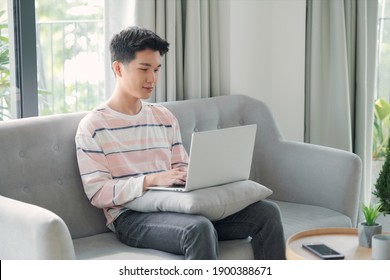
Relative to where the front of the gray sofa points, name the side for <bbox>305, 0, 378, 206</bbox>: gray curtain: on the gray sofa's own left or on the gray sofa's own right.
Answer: on the gray sofa's own left

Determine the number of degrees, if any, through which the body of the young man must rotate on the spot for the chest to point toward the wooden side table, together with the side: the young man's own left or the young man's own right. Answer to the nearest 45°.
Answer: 0° — they already face it

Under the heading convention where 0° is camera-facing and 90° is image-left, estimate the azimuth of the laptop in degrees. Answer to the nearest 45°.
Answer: approximately 135°

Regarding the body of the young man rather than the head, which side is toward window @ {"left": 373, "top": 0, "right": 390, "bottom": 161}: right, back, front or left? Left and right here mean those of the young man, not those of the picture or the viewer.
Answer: left

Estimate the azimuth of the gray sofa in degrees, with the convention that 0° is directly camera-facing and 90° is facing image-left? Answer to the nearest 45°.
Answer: approximately 315°

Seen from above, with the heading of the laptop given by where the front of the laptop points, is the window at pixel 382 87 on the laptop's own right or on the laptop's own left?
on the laptop's own right

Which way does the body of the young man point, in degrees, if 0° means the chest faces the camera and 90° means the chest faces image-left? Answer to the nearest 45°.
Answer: approximately 315°

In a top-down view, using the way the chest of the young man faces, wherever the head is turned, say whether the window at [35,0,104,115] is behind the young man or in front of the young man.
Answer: behind

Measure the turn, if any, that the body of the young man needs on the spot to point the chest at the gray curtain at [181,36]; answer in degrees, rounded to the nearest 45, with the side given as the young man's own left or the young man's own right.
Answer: approximately 135° to the young man's own left
